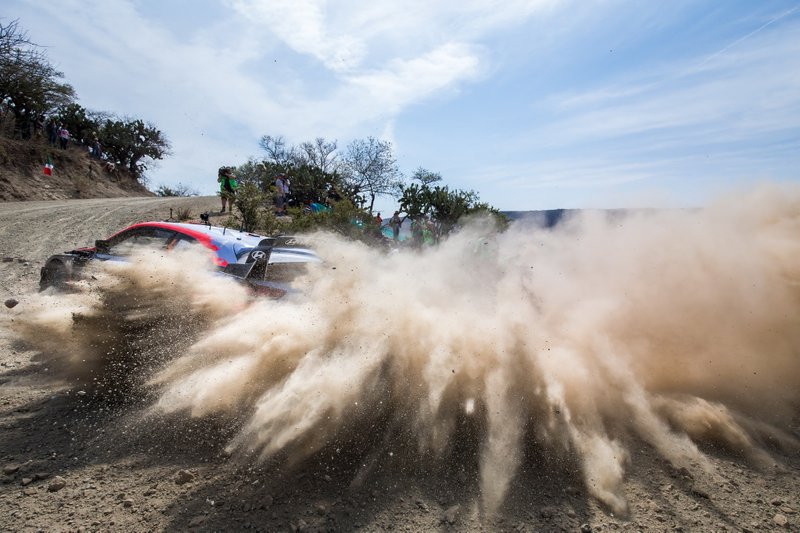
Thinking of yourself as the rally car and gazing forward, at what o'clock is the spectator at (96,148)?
The spectator is roughly at 1 o'clock from the rally car.

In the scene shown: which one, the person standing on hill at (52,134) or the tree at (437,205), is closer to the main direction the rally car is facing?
the person standing on hill

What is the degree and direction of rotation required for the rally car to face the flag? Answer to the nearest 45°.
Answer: approximately 45° to its right

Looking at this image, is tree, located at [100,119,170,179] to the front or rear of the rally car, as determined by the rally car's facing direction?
to the front

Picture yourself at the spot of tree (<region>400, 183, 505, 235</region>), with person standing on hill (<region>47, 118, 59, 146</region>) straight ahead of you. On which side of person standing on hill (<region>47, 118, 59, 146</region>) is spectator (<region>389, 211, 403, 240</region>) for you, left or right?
left

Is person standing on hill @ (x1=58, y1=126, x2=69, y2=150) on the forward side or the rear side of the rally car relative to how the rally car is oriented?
on the forward side

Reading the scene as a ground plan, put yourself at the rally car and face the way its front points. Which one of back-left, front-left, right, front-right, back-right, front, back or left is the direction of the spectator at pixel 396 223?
right

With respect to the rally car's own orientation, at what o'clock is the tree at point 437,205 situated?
The tree is roughly at 3 o'clock from the rally car.

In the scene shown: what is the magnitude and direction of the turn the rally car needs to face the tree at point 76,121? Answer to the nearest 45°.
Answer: approximately 45° to its right

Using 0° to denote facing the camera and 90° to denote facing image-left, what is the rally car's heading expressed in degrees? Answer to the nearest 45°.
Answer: approximately 135°

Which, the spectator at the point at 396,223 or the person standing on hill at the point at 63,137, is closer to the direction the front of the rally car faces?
the person standing on hill

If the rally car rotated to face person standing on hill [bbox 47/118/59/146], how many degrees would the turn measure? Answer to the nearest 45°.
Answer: approximately 45° to its right
